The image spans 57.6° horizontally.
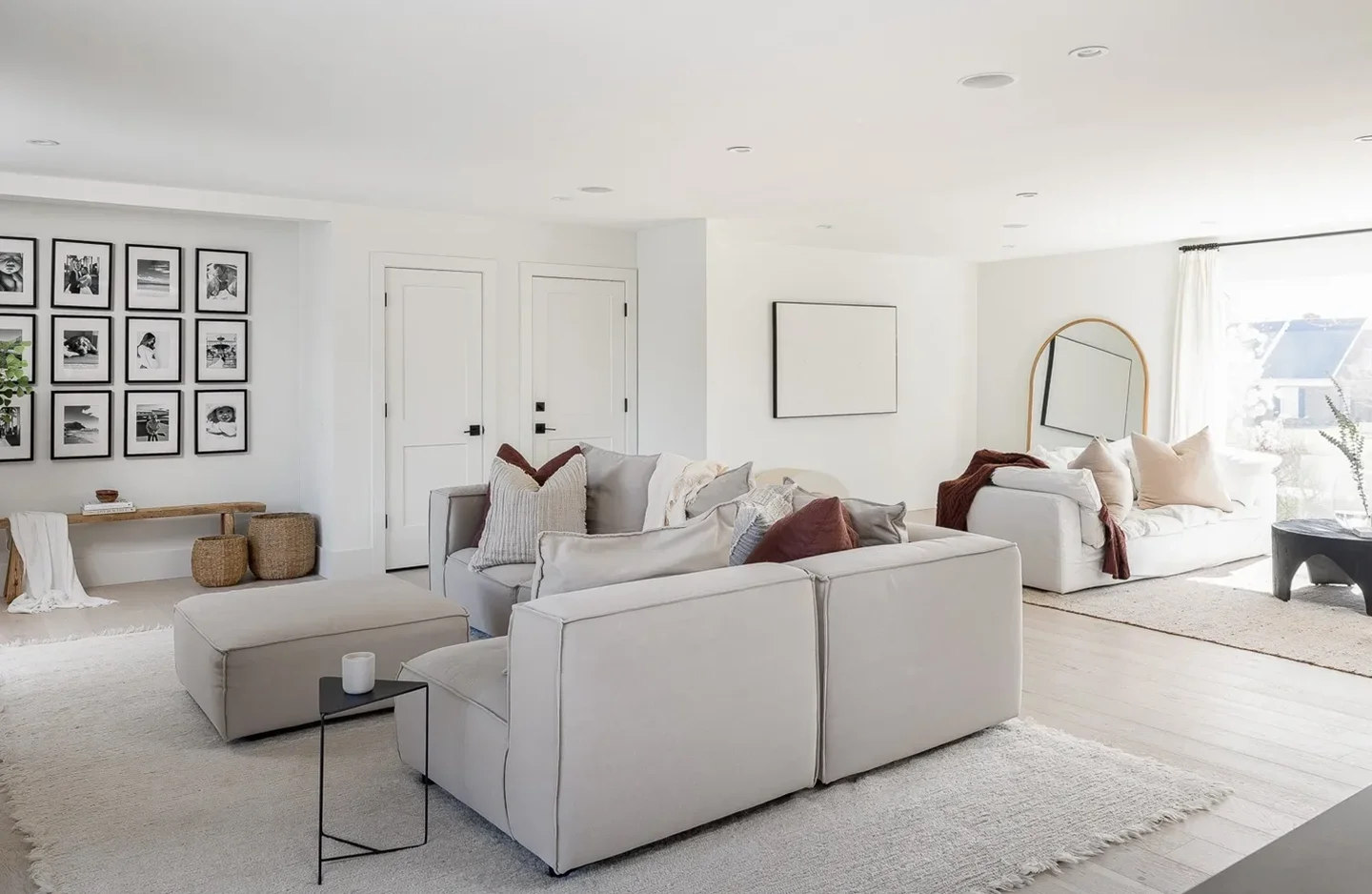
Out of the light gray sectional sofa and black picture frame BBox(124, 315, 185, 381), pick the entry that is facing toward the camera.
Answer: the black picture frame

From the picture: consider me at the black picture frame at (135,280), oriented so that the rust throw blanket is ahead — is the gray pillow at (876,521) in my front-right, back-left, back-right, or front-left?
front-right

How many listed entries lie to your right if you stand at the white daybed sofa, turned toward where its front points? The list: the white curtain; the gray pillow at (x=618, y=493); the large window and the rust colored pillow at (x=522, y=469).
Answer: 2

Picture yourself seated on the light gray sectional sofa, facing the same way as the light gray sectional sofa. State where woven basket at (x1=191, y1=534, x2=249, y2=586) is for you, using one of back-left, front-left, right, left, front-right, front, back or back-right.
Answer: front

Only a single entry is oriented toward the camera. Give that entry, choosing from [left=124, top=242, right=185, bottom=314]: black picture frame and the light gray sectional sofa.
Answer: the black picture frame

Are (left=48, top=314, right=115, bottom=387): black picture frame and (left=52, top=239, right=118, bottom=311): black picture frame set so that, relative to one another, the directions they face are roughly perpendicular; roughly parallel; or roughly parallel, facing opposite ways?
roughly parallel

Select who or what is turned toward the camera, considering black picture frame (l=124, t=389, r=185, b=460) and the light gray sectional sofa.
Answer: the black picture frame

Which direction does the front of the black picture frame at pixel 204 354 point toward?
toward the camera

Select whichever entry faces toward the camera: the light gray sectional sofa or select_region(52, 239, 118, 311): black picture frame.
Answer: the black picture frame

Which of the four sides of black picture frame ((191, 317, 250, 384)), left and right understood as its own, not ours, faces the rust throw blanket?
left

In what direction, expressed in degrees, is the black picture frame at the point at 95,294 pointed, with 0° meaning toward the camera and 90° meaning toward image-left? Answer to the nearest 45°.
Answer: approximately 0°

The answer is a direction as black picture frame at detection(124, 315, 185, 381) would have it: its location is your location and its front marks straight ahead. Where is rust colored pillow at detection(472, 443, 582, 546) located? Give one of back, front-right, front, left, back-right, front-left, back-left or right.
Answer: front-left

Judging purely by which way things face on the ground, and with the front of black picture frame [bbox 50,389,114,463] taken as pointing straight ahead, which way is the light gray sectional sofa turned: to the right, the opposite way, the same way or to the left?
the opposite way

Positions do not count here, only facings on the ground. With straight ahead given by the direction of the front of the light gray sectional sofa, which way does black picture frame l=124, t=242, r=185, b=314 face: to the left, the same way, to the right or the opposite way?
the opposite way
